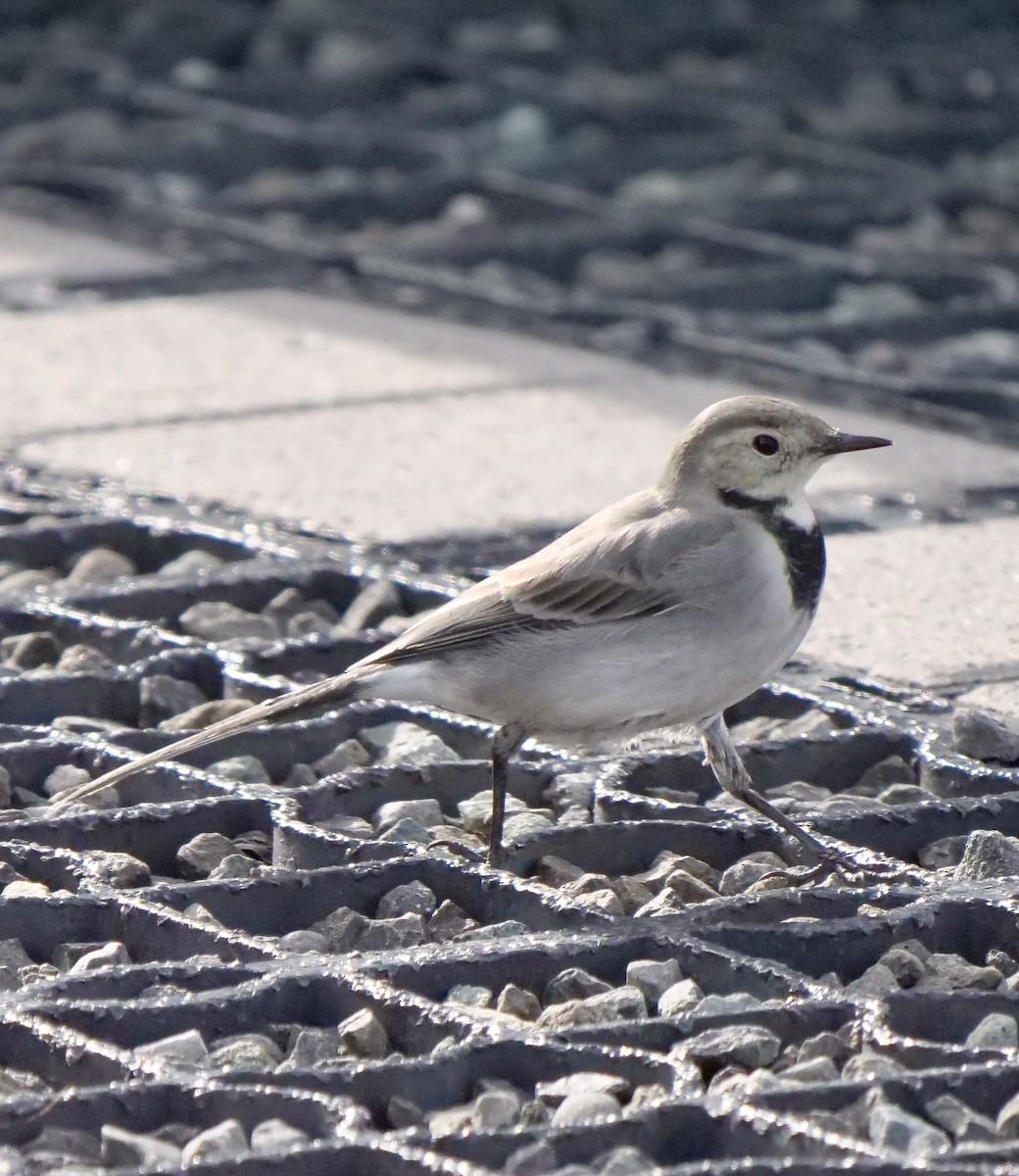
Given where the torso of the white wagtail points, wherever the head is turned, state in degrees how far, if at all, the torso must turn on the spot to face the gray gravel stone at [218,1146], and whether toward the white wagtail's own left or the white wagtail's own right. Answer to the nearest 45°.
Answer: approximately 90° to the white wagtail's own right

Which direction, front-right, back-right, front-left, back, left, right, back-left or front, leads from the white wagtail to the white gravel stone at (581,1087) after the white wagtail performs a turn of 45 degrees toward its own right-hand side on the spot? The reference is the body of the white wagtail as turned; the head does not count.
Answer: front-right

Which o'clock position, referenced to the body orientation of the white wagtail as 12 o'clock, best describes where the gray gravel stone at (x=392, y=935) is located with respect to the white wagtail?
The gray gravel stone is roughly at 4 o'clock from the white wagtail.

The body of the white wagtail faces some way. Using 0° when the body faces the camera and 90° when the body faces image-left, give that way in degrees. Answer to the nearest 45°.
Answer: approximately 270°

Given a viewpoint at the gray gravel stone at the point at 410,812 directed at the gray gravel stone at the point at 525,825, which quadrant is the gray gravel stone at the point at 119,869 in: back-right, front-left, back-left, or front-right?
back-right

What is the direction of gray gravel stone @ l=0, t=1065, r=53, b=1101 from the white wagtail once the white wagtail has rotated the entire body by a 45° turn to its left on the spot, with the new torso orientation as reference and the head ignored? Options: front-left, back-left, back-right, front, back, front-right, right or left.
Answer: back

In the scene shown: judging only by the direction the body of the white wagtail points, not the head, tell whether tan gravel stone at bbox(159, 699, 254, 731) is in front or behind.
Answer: behind

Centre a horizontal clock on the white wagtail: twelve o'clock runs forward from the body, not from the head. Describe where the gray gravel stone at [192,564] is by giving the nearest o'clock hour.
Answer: The gray gravel stone is roughly at 8 o'clock from the white wagtail.

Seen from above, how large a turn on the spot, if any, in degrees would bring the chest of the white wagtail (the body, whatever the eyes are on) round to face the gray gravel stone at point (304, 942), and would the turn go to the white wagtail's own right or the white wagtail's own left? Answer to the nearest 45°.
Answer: approximately 135° to the white wagtail's own right

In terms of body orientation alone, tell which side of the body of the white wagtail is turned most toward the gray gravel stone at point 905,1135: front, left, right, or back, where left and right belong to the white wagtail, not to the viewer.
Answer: right

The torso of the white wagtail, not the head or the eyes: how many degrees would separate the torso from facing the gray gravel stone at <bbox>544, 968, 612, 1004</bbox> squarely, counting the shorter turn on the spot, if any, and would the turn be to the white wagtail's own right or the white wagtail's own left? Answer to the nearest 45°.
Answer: approximately 90° to the white wagtail's own right

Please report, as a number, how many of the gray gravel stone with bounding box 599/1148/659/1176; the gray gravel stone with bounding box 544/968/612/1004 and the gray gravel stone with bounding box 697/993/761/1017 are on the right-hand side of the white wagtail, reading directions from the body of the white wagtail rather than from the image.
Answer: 3

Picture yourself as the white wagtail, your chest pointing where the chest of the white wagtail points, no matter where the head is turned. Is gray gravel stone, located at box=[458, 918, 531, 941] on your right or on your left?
on your right

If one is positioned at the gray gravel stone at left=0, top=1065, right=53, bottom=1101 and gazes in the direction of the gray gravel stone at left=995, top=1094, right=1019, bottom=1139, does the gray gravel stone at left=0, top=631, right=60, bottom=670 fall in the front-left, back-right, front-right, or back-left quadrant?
back-left

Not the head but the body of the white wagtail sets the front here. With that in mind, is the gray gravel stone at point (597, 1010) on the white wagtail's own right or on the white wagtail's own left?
on the white wagtail's own right
